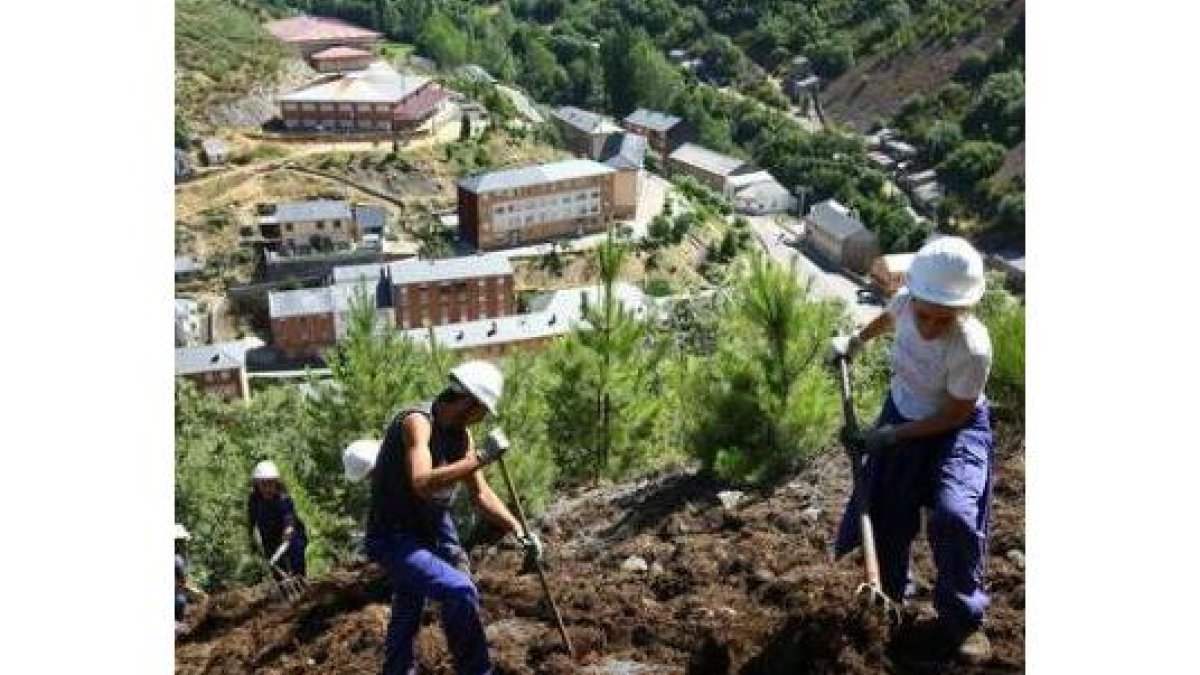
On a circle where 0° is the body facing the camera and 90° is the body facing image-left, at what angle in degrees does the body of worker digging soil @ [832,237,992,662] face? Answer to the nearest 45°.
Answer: approximately 45°

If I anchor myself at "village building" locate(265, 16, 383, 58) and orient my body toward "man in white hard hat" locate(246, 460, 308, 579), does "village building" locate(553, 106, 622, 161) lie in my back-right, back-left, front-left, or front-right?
front-left

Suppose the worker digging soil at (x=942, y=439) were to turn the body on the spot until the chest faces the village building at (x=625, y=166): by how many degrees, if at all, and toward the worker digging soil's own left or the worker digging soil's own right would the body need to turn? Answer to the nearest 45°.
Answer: approximately 135° to the worker digging soil's own right

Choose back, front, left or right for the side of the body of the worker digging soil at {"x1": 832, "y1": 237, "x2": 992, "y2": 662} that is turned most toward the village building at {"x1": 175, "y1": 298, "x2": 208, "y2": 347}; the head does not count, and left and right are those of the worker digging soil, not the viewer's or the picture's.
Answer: right

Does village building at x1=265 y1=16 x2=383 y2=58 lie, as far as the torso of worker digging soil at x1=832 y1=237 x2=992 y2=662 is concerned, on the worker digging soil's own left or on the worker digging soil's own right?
on the worker digging soil's own right
